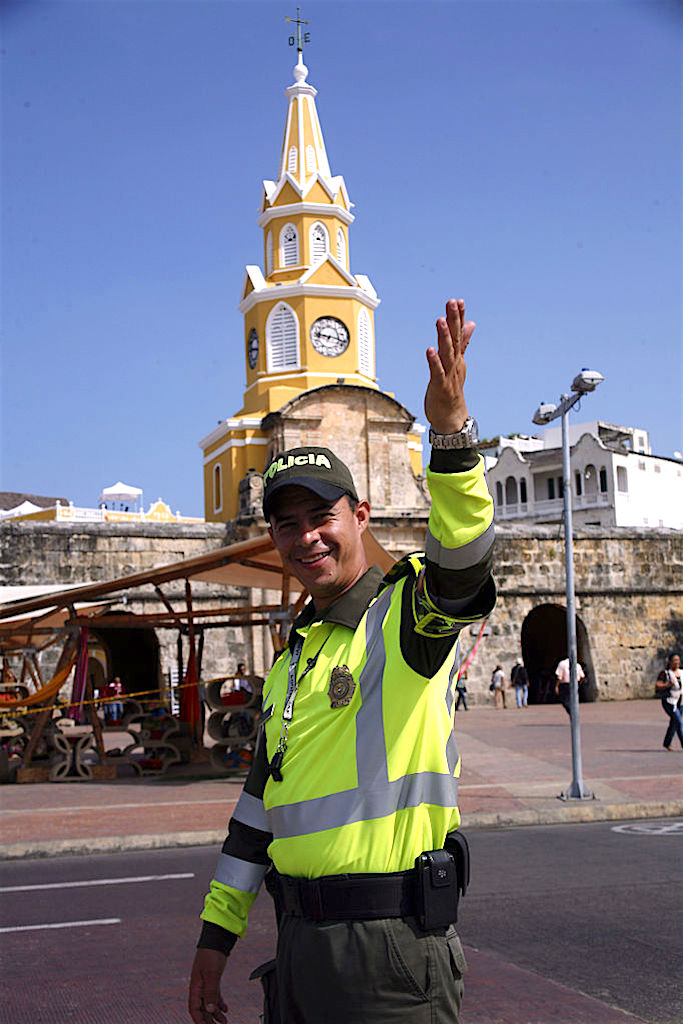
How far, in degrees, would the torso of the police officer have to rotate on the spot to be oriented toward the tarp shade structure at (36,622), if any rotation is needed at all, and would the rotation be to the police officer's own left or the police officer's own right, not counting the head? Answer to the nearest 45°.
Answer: approximately 135° to the police officer's own right

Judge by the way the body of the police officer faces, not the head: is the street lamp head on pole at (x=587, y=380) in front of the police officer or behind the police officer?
behind

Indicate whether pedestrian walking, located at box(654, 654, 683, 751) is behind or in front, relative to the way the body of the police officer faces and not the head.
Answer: behind

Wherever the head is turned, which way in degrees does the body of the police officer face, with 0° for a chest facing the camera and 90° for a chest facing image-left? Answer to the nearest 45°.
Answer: approximately 45°

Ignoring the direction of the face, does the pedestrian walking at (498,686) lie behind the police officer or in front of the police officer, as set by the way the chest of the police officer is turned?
behind

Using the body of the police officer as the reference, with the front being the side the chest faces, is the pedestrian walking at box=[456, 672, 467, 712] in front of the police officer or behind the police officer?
behind

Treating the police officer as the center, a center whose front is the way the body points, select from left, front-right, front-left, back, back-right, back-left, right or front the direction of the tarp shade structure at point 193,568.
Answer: back-right

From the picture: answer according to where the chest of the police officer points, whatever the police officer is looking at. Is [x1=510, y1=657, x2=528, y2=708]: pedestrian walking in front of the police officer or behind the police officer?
behind

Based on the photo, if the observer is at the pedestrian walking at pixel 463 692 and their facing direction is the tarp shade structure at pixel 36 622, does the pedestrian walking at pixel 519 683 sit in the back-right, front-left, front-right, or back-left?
back-left

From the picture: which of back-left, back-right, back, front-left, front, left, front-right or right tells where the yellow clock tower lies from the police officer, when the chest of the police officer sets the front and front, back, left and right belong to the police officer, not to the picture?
back-right

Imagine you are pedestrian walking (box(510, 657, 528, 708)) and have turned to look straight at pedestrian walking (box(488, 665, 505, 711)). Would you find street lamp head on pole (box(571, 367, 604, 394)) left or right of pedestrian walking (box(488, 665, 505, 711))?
left
